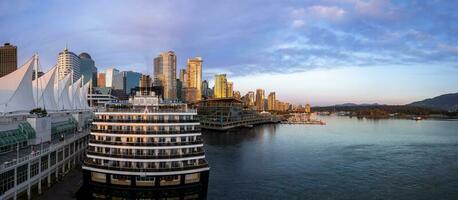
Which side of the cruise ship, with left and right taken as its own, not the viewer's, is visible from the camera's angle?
back
